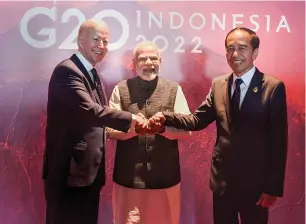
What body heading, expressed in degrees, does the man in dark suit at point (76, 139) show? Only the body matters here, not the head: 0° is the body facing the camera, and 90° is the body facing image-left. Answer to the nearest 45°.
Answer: approximately 315°

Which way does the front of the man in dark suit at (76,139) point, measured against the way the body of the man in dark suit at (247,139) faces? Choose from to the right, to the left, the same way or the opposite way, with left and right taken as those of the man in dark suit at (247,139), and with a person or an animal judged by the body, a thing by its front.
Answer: to the left

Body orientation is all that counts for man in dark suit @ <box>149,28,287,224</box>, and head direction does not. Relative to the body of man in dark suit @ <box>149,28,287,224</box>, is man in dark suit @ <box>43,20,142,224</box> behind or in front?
in front

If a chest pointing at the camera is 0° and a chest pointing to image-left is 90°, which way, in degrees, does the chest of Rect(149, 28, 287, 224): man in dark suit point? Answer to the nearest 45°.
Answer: approximately 45°

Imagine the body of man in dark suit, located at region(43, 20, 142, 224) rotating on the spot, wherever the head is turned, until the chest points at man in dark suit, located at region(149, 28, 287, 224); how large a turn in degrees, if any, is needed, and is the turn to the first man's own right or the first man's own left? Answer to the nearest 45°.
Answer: approximately 45° to the first man's own left

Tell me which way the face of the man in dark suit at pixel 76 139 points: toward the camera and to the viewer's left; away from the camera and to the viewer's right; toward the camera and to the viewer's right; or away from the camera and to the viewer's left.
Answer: toward the camera and to the viewer's right
